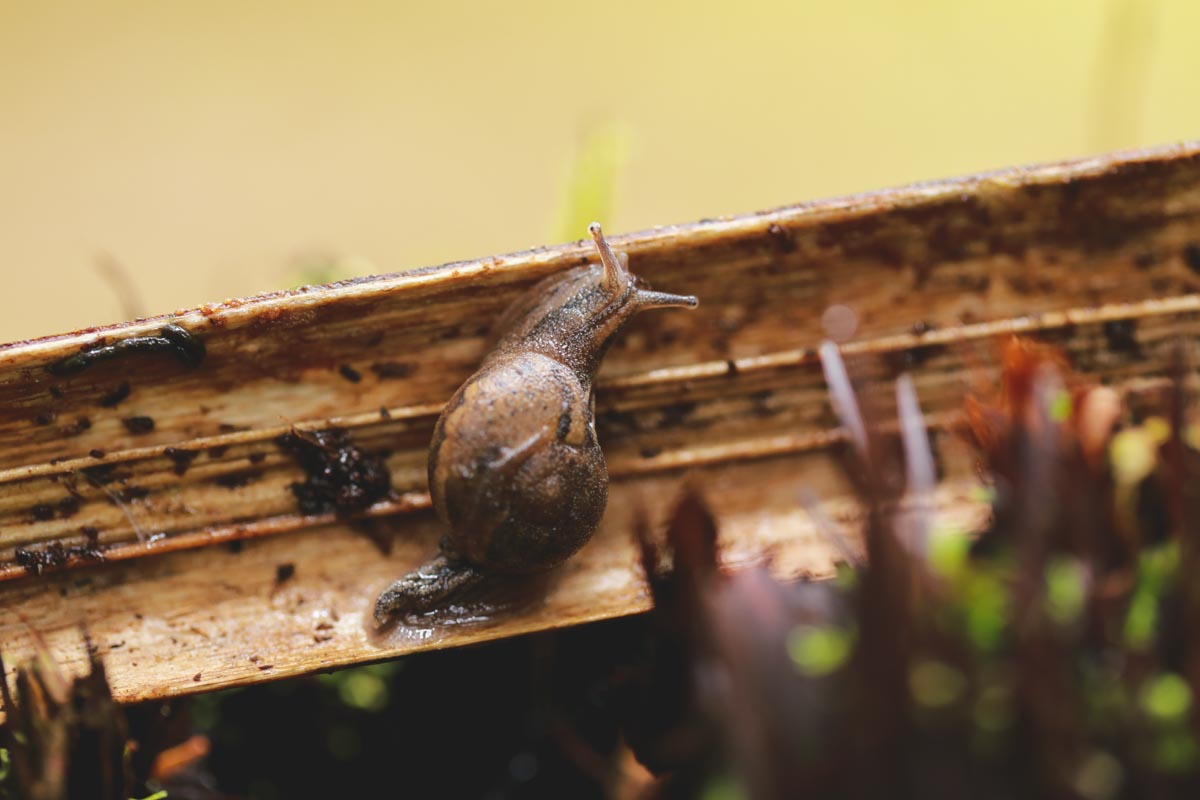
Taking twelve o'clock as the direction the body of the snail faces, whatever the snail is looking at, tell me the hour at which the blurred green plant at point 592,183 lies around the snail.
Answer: The blurred green plant is roughly at 11 o'clock from the snail.

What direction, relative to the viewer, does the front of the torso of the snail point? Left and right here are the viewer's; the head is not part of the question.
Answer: facing away from the viewer and to the right of the viewer
